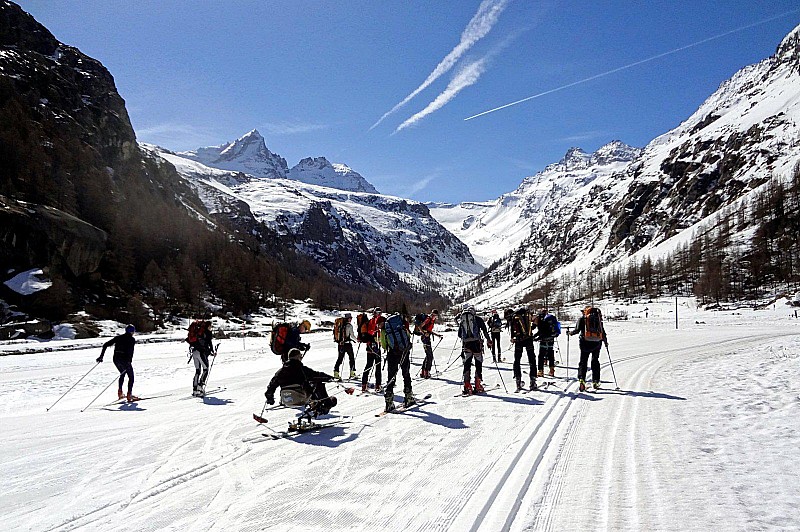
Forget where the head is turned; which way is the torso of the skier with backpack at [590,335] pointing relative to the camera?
away from the camera

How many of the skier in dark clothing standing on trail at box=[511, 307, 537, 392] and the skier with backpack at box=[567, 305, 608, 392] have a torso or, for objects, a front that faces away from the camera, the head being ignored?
2

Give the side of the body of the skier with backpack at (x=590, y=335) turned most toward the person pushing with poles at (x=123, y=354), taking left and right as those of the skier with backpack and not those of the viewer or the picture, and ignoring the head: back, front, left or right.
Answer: left

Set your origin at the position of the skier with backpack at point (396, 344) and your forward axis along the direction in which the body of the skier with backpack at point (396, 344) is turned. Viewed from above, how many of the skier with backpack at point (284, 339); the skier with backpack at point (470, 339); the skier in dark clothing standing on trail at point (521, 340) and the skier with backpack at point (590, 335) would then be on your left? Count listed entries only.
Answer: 1

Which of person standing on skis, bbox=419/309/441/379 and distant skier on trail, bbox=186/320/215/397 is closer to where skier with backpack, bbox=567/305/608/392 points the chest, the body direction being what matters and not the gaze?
the person standing on skis

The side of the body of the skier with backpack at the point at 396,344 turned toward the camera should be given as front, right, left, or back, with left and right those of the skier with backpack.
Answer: back

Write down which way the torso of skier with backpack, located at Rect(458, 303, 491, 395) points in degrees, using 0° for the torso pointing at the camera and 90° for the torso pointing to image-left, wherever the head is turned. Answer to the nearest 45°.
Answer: approximately 180°

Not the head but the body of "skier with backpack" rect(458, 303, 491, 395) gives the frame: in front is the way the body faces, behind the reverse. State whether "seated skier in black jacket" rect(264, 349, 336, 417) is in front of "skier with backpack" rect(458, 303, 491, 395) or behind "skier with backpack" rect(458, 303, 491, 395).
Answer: behind

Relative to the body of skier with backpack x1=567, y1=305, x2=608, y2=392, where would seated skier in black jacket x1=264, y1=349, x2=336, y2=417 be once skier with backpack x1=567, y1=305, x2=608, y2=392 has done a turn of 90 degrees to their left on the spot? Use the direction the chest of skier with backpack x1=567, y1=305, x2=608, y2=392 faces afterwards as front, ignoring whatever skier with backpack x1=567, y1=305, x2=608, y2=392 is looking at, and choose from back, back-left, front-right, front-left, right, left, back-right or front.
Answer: front-left

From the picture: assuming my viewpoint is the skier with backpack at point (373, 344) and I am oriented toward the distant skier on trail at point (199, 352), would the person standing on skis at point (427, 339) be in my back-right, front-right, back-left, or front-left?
back-right
